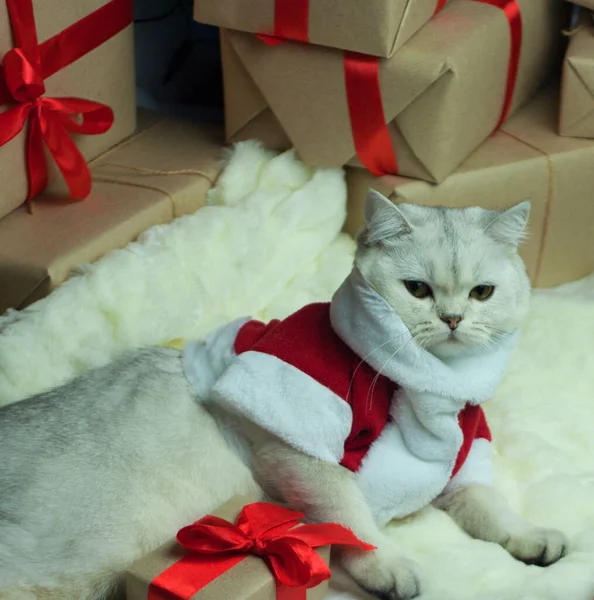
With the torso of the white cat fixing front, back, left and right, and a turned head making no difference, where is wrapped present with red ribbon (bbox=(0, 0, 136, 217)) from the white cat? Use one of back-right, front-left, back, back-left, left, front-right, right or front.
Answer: back

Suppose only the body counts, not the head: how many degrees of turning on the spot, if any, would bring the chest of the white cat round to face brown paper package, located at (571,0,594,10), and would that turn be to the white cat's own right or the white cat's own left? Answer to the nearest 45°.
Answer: approximately 90° to the white cat's own left

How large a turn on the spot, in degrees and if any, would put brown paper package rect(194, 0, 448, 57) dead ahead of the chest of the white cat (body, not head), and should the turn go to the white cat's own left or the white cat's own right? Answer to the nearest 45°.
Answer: approximately 135° to the white cat's own left

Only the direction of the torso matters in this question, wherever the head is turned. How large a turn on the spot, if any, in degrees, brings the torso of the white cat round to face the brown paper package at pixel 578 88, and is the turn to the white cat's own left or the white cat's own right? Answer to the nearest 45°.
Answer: approximately 90° to the white cat's own left

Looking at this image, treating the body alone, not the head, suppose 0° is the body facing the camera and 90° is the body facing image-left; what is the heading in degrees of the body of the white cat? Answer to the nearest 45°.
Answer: approximately 315°

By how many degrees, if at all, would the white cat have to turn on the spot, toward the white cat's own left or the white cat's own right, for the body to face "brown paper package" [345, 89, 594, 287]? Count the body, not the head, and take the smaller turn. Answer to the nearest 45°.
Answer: approximately 90° to the white cat's own left
